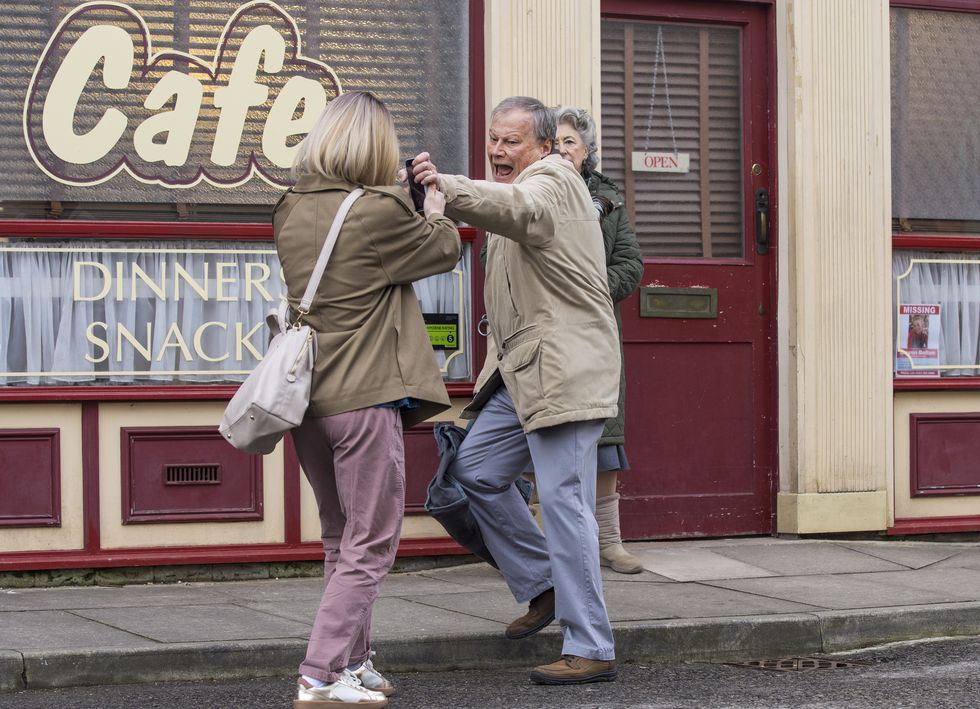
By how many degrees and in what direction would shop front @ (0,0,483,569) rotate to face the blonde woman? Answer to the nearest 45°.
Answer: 0° — it already faces them

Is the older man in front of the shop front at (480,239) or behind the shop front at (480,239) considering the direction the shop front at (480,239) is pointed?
in front

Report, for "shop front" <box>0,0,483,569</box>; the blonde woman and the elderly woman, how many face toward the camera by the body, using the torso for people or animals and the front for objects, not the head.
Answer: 2

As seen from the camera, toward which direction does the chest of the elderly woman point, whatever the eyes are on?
toward the camera

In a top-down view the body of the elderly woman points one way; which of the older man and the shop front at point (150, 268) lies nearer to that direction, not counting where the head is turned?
the older man

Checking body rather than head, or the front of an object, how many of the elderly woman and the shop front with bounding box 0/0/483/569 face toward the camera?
2

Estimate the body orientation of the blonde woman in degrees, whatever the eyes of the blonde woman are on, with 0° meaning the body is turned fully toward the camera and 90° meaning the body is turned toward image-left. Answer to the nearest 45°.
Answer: approximately 225°

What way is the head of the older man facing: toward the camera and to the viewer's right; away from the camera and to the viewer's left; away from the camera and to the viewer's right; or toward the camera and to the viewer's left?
toward the camera and to the viewer's left

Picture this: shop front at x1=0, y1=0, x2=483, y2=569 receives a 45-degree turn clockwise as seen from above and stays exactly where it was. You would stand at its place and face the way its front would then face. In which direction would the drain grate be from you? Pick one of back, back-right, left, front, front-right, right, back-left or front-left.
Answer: left

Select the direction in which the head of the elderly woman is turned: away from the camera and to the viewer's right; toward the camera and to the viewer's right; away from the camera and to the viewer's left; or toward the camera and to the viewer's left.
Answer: toward the camera and to the viewer's left

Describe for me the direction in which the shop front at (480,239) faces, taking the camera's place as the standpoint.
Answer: facing the viewer

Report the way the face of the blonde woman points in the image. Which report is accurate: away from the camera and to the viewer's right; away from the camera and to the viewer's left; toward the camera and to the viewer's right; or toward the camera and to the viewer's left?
away from the camera and to the viewer's right

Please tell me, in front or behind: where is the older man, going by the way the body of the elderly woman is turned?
in front
